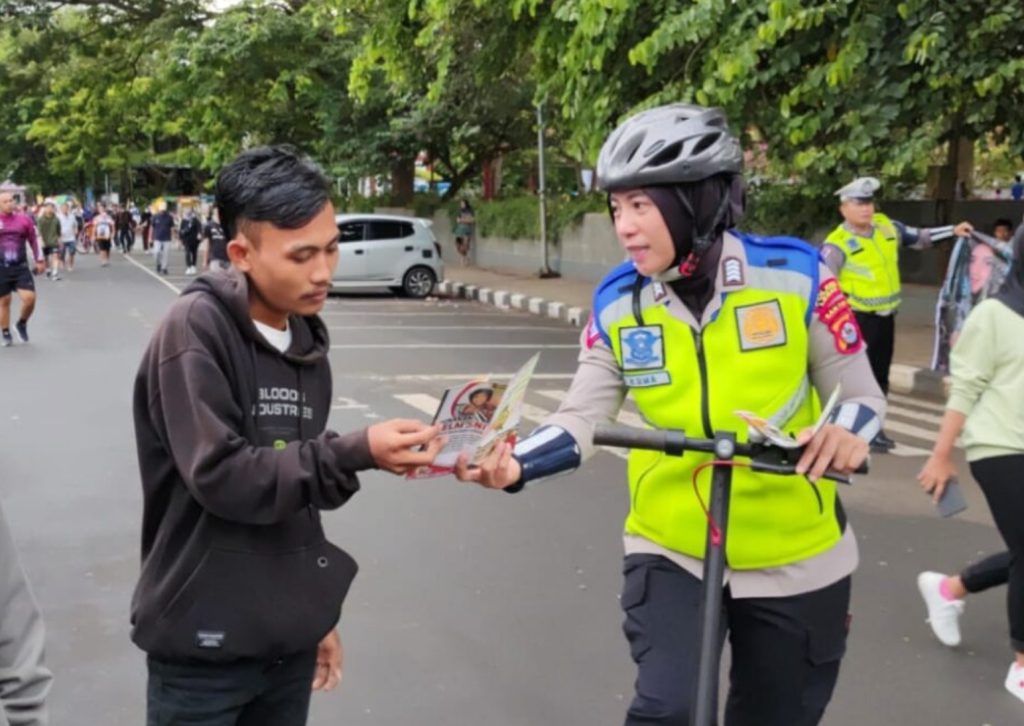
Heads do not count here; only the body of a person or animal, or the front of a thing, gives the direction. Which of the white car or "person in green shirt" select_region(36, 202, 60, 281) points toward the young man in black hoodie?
the person in green shirt

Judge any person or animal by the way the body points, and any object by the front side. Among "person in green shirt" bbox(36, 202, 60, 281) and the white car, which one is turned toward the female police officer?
the person in green shirt

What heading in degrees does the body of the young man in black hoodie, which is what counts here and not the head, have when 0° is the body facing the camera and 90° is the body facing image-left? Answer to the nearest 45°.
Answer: approximately 315°

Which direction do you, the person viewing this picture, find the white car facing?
facing to the left of the viewer

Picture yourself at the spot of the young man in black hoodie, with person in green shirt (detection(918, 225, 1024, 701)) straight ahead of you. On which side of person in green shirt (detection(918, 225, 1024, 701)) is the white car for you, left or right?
left

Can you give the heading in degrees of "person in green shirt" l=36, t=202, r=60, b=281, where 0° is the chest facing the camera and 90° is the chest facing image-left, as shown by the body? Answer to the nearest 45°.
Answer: approximately 0°

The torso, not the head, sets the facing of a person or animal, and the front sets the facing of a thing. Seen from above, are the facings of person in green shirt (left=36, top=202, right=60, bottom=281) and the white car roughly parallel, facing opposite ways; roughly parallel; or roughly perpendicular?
roughly perpendicular

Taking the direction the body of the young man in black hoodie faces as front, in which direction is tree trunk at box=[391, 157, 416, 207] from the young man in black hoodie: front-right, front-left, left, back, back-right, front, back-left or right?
back-left

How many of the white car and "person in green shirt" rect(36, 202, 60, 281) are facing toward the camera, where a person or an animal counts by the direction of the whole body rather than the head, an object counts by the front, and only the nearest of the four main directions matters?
1
